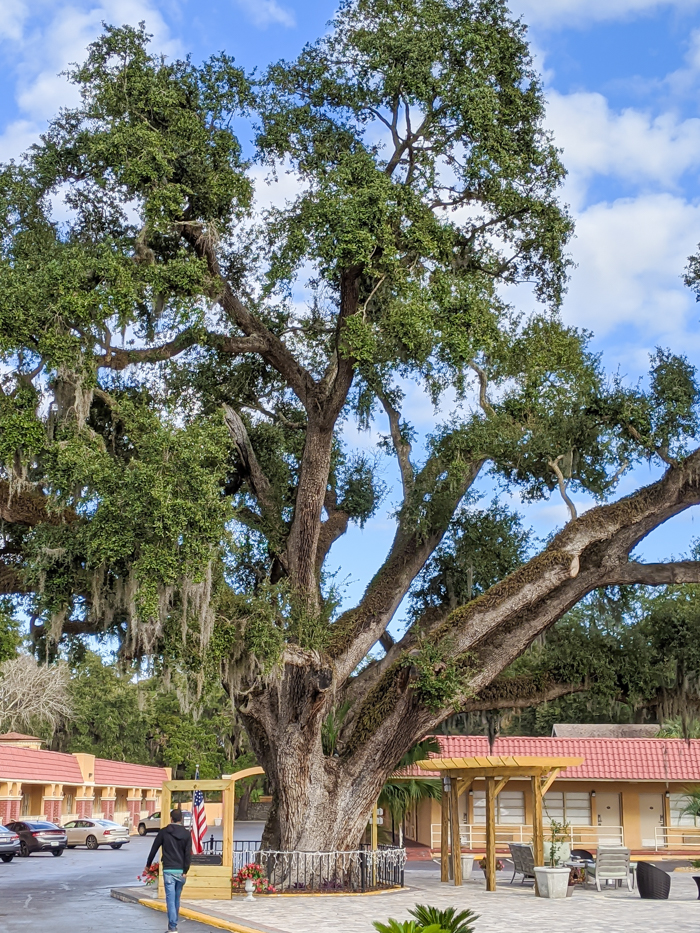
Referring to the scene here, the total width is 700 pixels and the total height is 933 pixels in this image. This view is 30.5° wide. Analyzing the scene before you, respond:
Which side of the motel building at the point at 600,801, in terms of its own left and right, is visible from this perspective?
front

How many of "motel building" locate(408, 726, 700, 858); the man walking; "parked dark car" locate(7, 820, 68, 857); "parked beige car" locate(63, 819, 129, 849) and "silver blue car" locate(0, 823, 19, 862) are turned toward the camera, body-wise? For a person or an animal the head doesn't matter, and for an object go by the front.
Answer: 1

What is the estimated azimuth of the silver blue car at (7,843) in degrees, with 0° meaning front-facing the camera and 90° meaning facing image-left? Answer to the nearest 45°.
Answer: approximately 135°

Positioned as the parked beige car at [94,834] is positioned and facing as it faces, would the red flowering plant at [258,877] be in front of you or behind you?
behind

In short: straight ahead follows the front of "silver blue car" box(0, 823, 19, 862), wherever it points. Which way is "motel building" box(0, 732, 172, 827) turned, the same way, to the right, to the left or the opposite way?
the opposite way

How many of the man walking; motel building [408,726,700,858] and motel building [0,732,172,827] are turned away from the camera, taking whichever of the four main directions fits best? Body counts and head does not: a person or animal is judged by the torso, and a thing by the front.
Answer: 1

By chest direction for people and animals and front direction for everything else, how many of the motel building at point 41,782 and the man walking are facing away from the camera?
1

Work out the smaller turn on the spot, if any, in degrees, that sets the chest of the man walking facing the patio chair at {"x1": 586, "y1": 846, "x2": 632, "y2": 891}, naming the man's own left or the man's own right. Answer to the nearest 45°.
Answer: approximately 45° to the man's own right

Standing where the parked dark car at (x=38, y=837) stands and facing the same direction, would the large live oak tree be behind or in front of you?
behind

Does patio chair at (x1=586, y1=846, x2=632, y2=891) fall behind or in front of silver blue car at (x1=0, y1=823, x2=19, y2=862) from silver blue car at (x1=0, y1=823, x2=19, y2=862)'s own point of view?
behind

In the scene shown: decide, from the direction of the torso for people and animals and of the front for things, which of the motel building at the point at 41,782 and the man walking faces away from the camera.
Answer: the man walking

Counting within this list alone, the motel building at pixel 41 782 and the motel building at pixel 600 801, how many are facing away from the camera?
0

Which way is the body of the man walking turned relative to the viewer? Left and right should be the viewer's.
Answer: facing away from the viewer

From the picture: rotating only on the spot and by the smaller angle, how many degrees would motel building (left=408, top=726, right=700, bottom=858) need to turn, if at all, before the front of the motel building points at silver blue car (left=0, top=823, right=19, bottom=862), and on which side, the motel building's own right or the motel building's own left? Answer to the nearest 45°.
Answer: approximately 90° to the motel building's own right

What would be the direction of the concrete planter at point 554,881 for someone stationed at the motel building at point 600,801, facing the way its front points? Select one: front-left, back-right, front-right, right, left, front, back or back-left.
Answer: front
